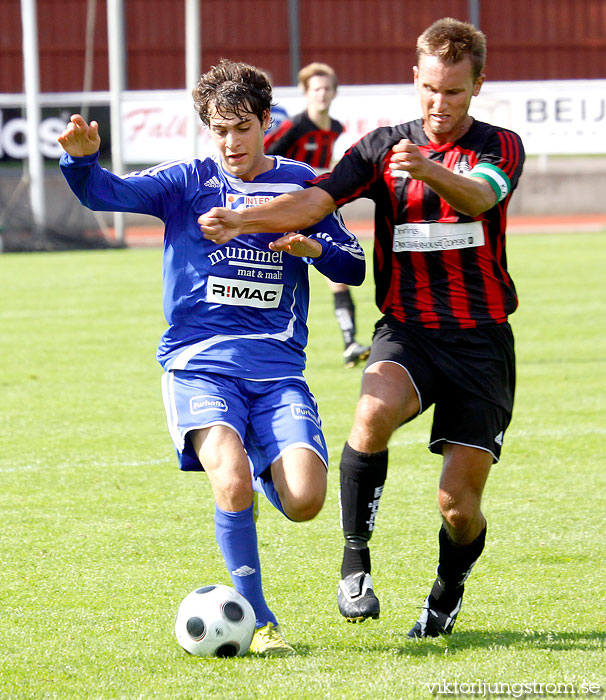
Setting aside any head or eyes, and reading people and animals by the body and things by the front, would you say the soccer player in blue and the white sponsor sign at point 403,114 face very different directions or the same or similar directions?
same or similar directions

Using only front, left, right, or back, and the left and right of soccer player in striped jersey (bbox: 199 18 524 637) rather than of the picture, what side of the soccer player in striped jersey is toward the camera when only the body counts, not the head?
front

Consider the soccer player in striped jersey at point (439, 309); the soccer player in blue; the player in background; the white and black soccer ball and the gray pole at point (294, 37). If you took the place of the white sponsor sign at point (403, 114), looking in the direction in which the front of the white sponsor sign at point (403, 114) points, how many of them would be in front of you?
4

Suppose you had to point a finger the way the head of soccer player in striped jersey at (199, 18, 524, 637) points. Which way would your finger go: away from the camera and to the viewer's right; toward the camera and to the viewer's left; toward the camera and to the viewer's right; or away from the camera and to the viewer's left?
toward the camera and to the viewer's left

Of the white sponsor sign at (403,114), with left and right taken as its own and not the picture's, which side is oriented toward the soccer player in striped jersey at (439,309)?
front

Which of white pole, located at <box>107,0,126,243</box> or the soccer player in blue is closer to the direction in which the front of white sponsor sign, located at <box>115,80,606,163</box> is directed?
the soccer player in blue

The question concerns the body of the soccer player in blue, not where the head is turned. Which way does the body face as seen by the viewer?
toward the camera

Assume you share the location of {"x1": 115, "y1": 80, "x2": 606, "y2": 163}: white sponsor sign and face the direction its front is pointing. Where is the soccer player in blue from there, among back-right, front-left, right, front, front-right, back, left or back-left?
front

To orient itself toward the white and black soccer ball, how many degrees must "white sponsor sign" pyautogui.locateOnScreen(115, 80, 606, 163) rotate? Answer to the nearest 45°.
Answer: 0° — it already faces it

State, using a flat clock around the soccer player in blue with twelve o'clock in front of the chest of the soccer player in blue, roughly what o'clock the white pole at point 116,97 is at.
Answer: The white pole is roughly at 6 o'clock from the soccer player in blue.

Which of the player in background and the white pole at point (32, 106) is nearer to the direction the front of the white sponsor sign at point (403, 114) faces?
the player in background

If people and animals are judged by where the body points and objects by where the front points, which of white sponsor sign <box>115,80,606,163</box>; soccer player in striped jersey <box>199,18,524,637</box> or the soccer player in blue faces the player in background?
the white sponsor sign

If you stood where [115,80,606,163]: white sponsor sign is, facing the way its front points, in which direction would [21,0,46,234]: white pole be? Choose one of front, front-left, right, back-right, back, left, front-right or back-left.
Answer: right

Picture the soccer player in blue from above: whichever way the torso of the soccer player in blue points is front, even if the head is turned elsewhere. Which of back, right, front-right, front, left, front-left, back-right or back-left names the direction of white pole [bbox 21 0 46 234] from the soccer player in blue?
back
